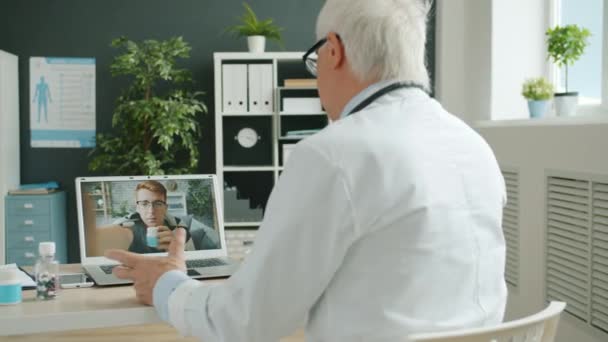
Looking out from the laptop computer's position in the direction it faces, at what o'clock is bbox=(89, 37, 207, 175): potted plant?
The potted plant is roughly at 6 o'clock from the laptop computer.

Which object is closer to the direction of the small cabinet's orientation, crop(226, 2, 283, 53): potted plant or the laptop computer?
the laptop computer

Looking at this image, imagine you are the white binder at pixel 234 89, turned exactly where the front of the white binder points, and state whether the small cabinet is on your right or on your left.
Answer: on your right

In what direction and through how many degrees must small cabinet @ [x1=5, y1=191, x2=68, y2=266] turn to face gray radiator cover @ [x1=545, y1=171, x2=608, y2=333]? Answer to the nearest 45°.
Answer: approximately 45° to its left

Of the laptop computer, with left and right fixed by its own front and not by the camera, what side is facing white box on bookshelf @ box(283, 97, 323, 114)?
back

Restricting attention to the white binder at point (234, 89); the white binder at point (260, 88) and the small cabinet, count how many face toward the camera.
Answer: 3

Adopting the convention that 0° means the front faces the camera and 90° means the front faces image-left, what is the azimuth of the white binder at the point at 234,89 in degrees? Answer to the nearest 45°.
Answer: approximately 0°

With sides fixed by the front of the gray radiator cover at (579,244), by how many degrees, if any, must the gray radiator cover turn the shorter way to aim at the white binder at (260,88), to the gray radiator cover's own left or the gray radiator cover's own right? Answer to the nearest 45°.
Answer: approximately 90° to the gray radiator cover's own right

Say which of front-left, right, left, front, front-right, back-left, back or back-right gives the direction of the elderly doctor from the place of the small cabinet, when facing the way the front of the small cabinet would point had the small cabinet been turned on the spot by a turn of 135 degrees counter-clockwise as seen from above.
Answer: back-right

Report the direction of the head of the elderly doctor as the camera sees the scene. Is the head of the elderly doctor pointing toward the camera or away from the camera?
away from the camera

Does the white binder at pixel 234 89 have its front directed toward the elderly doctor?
yes

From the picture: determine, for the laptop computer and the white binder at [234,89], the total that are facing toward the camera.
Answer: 2
